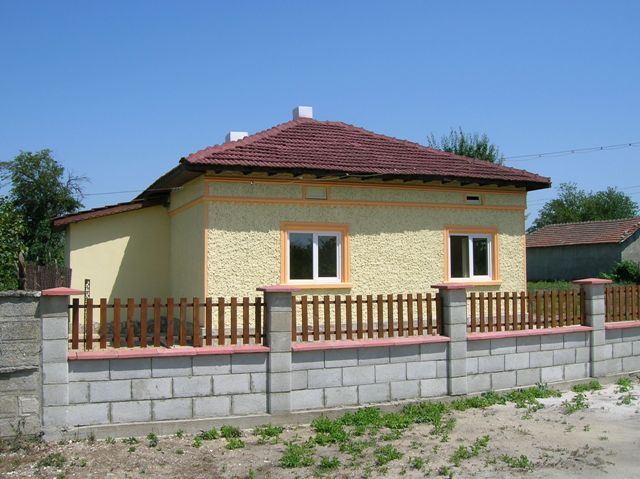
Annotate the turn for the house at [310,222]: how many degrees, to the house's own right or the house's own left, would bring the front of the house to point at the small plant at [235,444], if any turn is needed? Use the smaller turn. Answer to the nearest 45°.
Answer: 0° — it already faces it

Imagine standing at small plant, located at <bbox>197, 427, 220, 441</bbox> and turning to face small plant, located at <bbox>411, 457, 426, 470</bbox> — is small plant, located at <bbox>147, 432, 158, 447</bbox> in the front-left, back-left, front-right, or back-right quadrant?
back-right

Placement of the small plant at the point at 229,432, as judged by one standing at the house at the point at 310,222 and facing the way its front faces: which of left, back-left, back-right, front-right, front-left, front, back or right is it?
front

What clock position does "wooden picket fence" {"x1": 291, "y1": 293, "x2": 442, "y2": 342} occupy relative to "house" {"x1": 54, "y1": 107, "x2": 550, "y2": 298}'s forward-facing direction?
The wooden picket fence is roughly at 12 o'clock from the house.

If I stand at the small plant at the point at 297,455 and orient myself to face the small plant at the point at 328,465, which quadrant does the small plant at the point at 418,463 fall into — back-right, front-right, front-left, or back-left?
front-left

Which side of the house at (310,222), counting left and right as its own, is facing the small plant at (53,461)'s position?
front

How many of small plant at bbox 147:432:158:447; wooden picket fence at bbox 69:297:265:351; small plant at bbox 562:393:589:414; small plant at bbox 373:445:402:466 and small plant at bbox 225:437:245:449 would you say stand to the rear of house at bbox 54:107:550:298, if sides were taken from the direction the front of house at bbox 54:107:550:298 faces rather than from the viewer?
0

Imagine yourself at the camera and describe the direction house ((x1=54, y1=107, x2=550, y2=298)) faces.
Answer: facing the viewer

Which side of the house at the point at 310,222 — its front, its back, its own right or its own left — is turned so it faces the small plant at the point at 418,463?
front

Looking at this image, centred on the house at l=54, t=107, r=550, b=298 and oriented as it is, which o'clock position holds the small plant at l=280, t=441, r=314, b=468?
The small plant is roughly at 12 o'clock from the house.

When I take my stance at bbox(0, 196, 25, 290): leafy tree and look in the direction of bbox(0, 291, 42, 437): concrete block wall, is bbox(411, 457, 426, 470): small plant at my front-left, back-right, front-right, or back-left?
front-left

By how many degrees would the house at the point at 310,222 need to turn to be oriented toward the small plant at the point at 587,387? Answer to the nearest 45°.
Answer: approximately 45° to its left

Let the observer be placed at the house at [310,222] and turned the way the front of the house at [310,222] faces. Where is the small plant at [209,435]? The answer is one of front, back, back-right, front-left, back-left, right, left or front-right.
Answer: front

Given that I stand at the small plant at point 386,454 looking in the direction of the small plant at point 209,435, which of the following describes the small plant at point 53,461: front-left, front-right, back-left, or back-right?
front-left

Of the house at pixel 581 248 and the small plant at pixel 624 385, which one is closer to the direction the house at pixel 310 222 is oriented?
the small plant
